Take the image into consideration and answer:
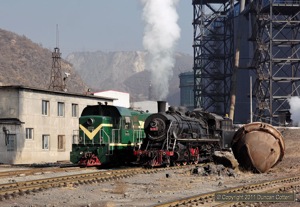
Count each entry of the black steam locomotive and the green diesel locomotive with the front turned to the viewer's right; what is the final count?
0

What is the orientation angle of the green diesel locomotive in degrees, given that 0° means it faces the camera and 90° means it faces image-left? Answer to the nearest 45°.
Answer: approximately 45°

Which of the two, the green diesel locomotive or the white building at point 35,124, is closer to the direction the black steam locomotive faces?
the green diesel locomotive

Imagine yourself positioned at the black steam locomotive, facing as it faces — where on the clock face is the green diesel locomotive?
The green diesel locomotive is roughly at 1 o'clock from the black steam locomotive.

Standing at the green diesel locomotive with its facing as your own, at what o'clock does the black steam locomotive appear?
The black steam locomotive is roughly at 7 o'clock from the green diesel locomotive.

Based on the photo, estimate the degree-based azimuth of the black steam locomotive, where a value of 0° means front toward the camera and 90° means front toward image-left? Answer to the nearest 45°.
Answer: approximately 45°

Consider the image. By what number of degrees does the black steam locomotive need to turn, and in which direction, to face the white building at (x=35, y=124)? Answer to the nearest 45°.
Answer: approximately 90° to its right

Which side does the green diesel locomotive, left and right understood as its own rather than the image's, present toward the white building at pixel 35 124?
right
